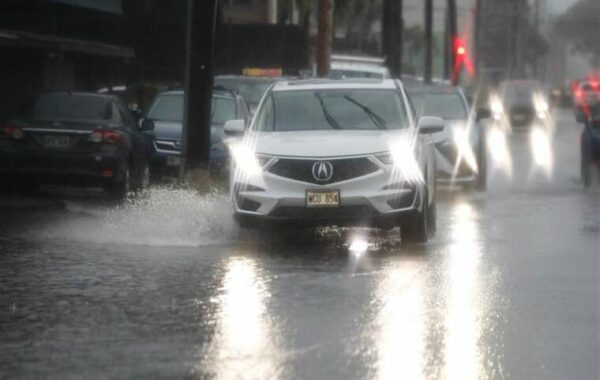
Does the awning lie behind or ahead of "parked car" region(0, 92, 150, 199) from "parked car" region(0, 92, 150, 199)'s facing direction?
ahead

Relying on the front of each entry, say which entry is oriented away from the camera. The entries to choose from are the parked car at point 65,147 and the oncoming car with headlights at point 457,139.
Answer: the parked car

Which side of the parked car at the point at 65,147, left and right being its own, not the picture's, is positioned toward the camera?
back

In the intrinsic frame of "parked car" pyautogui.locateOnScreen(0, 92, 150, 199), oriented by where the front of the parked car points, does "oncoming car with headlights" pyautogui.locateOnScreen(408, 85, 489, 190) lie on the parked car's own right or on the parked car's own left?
on the parked car's own right

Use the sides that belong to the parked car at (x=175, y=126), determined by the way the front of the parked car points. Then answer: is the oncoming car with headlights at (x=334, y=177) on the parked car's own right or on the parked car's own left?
on the parked car's own left

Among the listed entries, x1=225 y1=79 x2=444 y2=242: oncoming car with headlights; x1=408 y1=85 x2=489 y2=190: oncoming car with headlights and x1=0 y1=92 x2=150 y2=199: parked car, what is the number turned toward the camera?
2

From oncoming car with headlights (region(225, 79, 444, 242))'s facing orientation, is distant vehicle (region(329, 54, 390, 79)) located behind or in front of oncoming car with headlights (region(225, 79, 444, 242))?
behind

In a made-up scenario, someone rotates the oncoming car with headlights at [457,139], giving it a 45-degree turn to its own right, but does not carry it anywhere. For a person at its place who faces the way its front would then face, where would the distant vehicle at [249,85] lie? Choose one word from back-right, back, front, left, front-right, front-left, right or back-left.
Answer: right

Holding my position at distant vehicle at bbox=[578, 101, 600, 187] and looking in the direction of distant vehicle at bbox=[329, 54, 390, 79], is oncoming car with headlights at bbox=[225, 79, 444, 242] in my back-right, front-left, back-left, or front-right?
back-left
